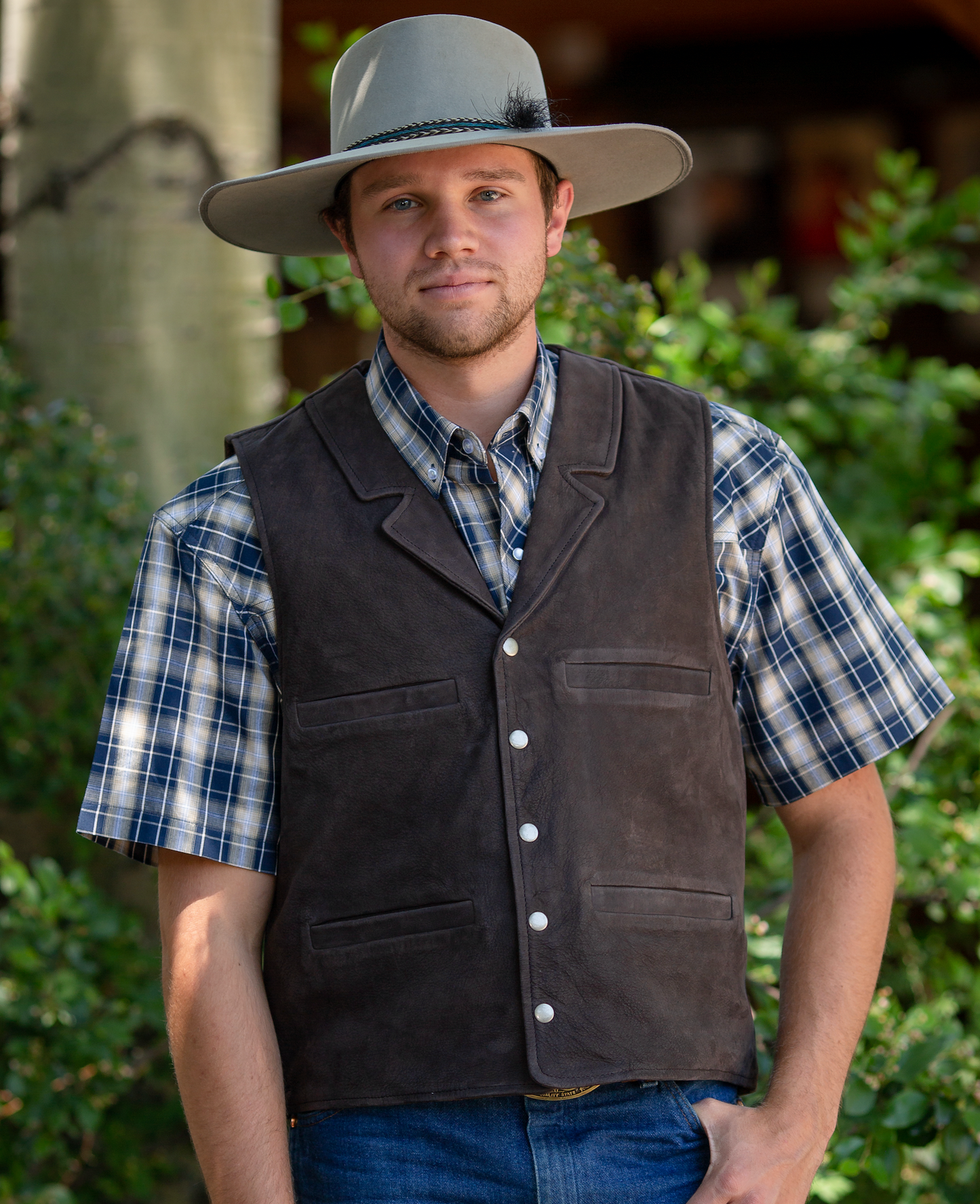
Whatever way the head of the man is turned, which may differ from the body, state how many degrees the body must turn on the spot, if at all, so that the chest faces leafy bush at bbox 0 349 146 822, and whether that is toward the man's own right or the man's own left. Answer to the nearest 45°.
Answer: approximately 135° to the man's own right

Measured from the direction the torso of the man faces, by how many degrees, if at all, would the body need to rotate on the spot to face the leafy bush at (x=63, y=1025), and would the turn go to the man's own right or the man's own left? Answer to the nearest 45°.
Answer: approximately 135° to the man's own right

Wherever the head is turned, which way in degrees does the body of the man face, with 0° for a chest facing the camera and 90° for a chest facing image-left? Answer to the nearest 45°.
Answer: approximately 0°

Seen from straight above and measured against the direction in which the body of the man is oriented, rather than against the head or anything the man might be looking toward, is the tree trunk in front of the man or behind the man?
behind
